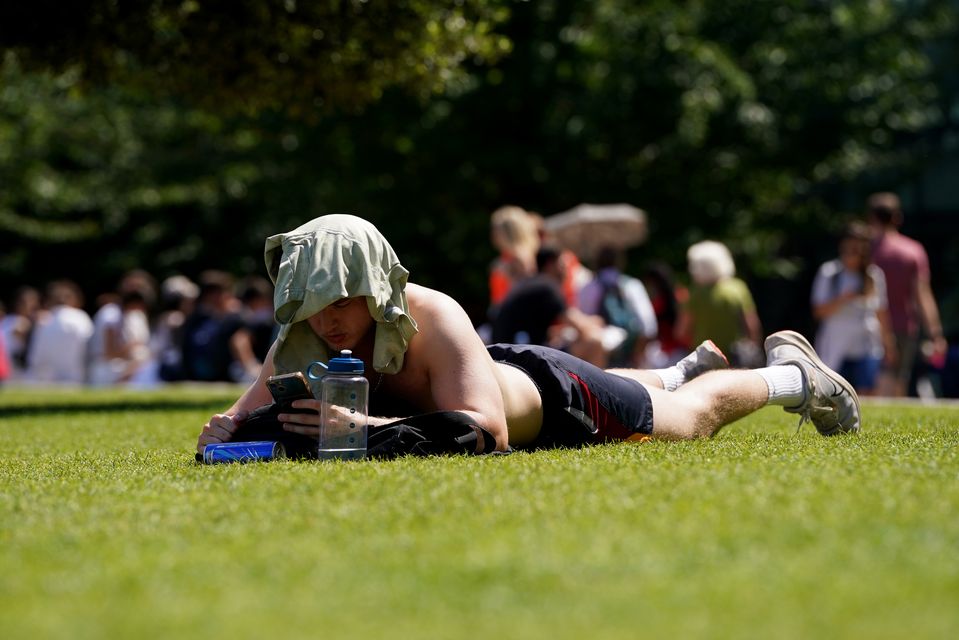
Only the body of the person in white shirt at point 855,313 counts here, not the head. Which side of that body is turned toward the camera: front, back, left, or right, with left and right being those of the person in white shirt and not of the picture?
front

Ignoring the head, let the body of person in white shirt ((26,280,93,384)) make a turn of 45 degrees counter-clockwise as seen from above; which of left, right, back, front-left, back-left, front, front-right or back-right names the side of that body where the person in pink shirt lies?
back

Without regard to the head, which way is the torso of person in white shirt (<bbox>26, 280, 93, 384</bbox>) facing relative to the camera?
away from the camera

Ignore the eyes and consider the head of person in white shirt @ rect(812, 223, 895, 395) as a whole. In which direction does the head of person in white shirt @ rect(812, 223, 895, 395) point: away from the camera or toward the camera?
toward the camera

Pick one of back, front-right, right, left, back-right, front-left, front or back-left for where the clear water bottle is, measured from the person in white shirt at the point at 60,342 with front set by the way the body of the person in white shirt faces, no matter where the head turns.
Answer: back

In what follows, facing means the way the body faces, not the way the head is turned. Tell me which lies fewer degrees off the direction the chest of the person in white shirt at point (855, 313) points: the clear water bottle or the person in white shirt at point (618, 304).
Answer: the clear water bottle

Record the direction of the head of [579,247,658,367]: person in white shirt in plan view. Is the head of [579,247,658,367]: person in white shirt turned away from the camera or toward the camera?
away from the camera

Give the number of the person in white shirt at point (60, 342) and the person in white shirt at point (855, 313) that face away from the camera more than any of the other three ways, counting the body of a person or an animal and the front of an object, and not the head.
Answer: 1

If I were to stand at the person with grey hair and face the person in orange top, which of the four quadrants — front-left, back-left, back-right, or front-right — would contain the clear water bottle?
front-left

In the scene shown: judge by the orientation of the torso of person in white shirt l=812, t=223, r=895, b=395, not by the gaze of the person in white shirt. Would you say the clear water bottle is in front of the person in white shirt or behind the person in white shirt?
in front

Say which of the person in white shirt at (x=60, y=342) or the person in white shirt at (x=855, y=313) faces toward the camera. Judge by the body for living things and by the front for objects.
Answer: the person in white shirt at (x=855, y=313)
